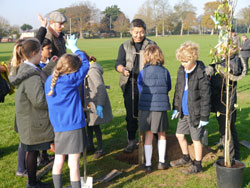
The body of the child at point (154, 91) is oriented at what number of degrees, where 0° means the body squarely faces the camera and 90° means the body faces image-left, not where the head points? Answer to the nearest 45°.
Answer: approximately 180°

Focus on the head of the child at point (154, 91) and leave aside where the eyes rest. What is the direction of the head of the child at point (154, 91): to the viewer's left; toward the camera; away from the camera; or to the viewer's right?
away from the camera

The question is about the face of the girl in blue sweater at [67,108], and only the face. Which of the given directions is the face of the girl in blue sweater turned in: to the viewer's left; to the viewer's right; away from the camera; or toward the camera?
away from the camera

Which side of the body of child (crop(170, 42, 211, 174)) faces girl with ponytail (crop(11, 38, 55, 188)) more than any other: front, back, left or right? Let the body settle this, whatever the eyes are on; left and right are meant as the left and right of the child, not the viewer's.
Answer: front

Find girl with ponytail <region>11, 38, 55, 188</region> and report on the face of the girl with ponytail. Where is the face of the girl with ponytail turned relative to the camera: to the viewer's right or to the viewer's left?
to the viewer's right

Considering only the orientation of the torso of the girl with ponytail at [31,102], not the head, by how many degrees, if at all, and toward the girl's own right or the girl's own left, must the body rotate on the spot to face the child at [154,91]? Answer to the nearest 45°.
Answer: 0° — they already face them

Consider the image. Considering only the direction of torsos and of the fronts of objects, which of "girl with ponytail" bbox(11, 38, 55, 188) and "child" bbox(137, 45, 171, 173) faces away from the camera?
the child
